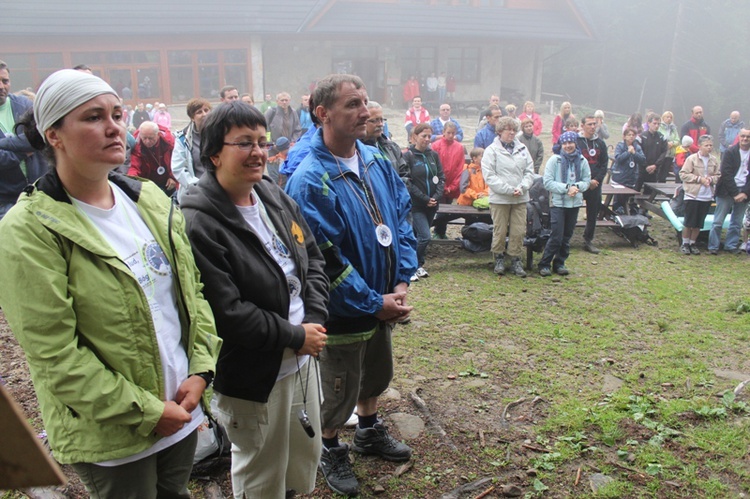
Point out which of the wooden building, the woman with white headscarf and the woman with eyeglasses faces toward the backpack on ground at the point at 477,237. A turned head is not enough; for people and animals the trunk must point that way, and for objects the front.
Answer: the wooden building

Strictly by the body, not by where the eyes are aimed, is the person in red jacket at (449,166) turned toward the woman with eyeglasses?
yes

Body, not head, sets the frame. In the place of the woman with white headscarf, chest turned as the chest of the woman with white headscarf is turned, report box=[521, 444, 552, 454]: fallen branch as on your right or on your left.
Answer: on your left

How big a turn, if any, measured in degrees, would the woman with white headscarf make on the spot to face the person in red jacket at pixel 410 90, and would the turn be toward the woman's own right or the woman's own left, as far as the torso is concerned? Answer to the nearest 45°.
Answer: approximately 90° to the woman's own left

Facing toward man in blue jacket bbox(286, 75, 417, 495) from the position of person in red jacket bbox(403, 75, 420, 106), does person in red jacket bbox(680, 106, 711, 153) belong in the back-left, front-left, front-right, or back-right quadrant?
front-left

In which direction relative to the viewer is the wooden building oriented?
toward the camera

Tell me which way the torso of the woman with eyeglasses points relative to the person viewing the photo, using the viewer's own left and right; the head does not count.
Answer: facing the viewer and to the right of the viewer

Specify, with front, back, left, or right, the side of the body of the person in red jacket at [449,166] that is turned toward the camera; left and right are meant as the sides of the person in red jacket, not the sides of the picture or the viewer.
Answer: front

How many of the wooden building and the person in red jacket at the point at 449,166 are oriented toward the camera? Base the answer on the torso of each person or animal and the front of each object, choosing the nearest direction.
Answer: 2

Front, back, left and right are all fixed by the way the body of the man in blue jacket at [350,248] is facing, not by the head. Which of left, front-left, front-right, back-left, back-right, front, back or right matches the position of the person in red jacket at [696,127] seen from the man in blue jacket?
left

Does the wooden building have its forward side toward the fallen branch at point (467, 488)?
yes

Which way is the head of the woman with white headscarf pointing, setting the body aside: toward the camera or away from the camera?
toward the camera

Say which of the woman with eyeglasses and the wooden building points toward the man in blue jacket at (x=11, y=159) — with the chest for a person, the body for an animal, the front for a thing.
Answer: the wooden building

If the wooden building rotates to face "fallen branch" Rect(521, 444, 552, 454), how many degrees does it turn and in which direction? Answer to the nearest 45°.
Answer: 0° — it already faces it

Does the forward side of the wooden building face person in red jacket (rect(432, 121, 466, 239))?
yes

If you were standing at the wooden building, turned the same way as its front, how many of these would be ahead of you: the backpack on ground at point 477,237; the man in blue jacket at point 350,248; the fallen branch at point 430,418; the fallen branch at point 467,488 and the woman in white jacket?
5
